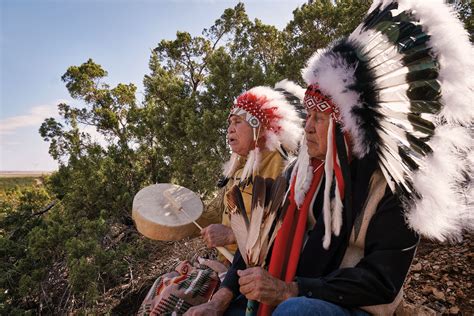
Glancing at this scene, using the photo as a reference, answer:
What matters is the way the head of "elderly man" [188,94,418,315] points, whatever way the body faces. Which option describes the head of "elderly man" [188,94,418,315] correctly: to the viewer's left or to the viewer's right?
to the viewer's left

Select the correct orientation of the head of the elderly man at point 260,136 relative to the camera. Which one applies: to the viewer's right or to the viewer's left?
to the viewer's left

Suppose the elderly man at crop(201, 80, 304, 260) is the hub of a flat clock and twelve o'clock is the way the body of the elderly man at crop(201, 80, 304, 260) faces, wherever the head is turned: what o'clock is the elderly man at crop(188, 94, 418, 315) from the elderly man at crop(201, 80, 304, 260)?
the elderly man at crop(188, 94, 418, 315) is roughly at 9 o'clock from the elderly man at crop(201, 80, 304, 260).

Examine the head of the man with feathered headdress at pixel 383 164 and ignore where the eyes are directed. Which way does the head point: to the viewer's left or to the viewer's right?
to the viewer's left

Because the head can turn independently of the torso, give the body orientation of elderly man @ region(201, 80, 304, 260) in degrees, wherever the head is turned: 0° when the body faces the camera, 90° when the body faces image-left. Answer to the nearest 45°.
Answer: approximately 90°
